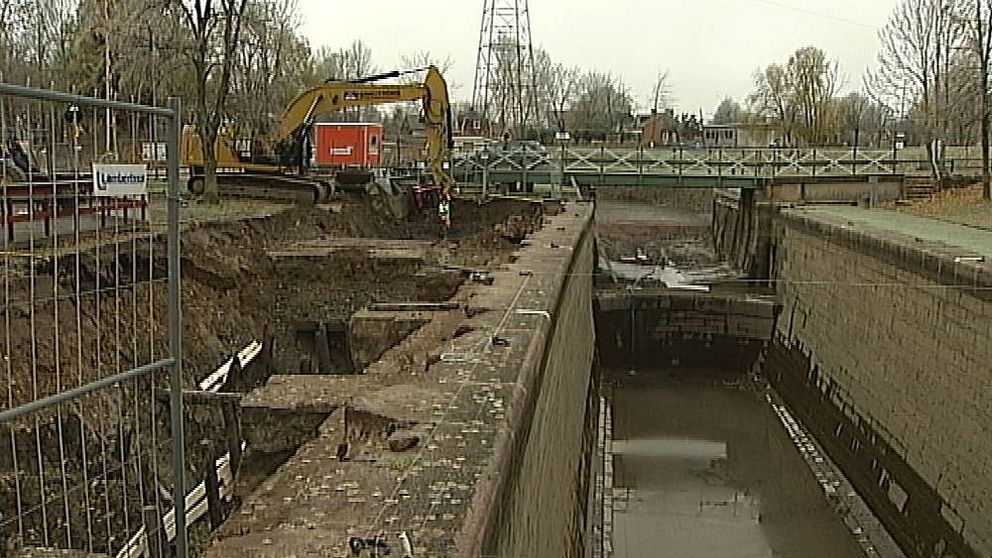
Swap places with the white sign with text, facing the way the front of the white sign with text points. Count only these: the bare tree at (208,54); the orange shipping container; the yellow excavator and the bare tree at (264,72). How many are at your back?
4

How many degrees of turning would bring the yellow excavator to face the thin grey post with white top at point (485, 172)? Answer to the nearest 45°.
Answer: approximately 45° to its left

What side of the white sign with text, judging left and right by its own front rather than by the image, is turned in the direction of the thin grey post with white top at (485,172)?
back

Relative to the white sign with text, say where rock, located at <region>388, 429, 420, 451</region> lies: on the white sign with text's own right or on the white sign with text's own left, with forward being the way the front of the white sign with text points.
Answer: on the white sign with text's own left

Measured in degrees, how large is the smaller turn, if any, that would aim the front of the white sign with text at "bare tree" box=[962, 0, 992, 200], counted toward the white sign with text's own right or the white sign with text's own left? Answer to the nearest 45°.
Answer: approximately 135° to the white sign with text's own left

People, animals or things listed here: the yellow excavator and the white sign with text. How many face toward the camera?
1

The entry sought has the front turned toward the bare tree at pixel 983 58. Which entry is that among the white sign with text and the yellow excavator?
the yellow excavator

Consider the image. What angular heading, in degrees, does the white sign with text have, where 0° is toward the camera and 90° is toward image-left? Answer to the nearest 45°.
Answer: approximately 0°

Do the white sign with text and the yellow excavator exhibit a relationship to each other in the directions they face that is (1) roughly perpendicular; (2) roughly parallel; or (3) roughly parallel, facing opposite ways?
roughly perpendicular

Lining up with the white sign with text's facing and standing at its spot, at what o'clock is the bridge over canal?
The bridge over canal is roughly at 7 o'clock from the white sign with text.

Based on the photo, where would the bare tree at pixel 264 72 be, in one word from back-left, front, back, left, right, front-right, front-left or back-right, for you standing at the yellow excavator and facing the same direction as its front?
left

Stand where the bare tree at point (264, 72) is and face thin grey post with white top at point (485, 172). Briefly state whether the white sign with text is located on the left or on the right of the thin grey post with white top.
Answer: right

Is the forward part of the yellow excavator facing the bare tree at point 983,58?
yes

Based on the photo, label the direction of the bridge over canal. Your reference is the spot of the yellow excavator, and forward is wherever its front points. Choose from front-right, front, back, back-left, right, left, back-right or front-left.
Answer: front-left

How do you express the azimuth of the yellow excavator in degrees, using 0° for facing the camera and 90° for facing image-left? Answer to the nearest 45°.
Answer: approximately 270°

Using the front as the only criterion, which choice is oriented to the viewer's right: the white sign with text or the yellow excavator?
the yellow excavator
